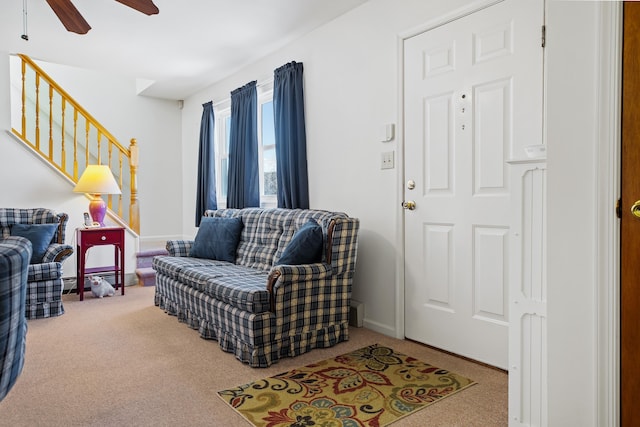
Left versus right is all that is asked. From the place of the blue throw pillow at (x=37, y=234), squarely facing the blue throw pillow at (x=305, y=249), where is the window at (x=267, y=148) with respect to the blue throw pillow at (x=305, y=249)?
left

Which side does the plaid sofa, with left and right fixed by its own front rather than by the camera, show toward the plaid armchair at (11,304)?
front

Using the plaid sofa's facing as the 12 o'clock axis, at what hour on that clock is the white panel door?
The white panel door is roughly at 8 o'clock from the plaid sofa.

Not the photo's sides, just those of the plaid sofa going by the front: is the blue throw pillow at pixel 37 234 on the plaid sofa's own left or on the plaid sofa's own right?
on the plaid sofa's own right

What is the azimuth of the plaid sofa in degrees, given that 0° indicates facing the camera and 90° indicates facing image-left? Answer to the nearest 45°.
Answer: approximately 45°

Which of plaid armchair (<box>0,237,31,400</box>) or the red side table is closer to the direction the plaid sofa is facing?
the plaid armchair

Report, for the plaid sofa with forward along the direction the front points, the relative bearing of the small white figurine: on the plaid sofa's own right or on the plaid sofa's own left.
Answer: on the plaid sofa's own right

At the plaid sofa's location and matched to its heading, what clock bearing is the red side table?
The red side table is roughly at 3 o'clock from the plaid sofa.

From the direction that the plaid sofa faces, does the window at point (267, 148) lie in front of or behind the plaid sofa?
behind

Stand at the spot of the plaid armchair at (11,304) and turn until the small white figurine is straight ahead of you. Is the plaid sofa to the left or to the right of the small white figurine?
right

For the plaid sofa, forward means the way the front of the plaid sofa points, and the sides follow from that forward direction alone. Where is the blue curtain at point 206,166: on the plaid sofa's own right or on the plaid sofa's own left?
on the plaid sofa's own right
